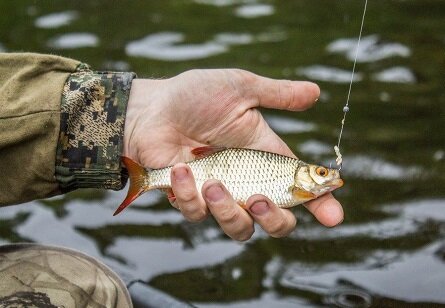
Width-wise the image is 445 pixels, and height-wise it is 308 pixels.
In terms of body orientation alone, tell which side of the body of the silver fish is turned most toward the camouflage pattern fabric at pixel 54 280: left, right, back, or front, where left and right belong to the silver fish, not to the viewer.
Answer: back

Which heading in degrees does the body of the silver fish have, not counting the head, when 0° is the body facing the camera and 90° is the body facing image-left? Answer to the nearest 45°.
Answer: approximately 270°
